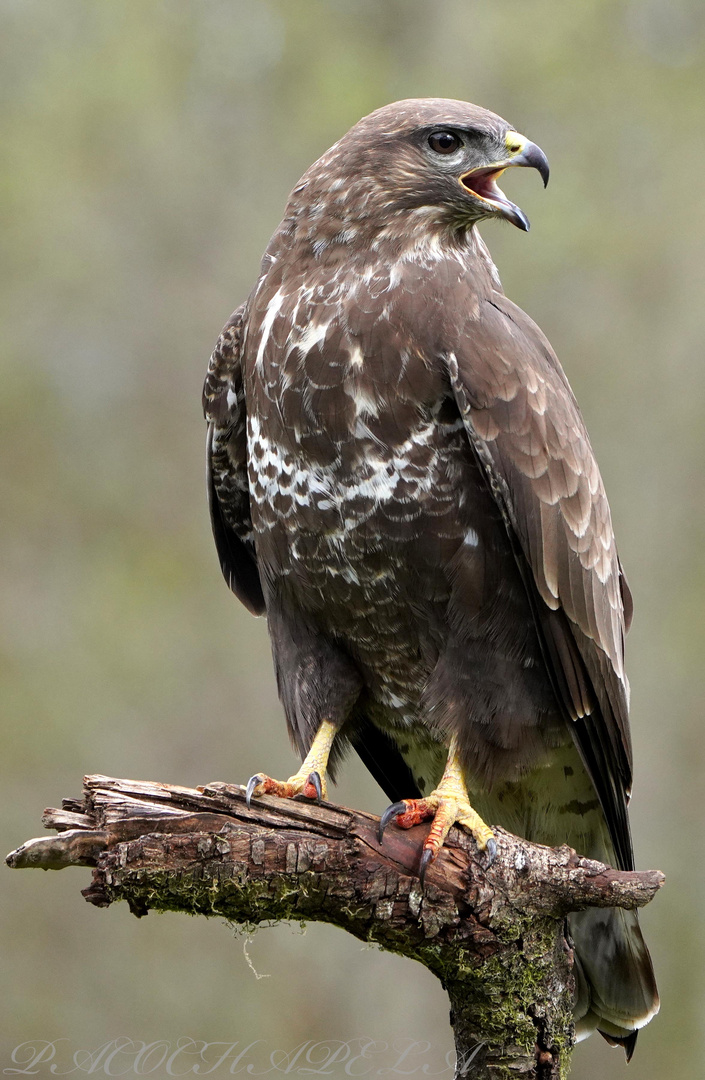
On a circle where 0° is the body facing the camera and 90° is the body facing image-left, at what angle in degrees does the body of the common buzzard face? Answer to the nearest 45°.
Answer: approximately 45°
